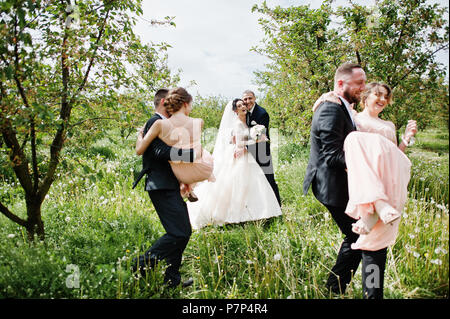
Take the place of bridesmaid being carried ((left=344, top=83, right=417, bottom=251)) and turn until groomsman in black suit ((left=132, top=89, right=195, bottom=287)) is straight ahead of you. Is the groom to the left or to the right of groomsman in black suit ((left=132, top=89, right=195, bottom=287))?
right

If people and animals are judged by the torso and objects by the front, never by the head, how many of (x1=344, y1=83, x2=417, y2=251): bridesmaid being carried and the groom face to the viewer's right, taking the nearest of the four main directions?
0

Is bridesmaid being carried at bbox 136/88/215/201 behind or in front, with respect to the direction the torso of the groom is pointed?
in front

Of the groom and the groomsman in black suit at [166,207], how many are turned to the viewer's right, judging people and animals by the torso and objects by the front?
1

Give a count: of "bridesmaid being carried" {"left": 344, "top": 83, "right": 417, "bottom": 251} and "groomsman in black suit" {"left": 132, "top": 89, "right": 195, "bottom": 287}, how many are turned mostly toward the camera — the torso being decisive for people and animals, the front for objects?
1

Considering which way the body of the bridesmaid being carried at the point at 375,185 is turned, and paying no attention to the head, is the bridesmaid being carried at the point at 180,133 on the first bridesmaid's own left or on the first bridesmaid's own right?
on the first bridesmaid's own right

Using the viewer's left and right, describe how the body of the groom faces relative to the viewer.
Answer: facing the viewer and to the left of the viewer

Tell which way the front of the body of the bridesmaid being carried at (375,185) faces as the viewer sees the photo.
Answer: toward the camera

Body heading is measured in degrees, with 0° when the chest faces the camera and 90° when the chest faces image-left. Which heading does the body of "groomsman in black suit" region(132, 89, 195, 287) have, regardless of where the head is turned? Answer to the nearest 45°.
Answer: approximately 270°
